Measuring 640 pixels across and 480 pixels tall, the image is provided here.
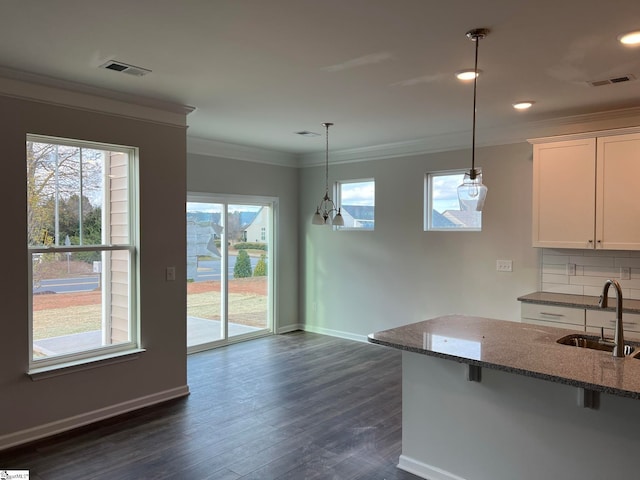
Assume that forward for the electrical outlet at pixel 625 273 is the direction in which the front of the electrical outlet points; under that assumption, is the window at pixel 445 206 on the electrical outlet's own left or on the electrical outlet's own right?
on the electrical outlet's own right

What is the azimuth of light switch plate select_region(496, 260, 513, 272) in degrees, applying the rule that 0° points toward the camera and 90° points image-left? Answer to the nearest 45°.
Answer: approximately 0°

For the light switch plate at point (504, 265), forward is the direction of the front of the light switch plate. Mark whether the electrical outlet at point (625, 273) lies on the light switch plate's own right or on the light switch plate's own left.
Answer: on the light switch plate's own left

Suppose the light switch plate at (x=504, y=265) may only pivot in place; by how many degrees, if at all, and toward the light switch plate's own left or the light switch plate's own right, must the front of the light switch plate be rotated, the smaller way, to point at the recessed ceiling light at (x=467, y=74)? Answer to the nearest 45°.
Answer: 0° — it already faces it

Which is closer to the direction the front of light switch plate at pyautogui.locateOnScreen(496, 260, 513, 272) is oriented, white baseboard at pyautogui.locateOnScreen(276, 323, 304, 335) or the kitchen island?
the kitchen island

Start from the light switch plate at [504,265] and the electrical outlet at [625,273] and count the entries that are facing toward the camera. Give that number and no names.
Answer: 2

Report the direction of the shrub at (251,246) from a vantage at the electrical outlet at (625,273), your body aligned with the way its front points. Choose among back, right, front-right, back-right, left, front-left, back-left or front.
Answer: right

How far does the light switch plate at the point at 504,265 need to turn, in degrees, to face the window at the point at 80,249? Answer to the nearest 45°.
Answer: approximately 45° to its right

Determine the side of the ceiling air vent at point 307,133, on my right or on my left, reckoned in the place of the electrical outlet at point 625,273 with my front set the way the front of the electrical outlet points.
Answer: on my right

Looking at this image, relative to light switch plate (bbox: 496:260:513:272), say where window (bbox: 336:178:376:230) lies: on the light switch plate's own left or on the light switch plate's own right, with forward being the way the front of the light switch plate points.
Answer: on the light switch plate's own right

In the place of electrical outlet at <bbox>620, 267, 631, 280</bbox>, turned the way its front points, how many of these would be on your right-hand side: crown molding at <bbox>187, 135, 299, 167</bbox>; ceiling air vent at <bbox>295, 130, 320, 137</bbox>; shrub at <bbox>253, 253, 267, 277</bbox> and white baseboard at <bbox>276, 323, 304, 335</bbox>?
4

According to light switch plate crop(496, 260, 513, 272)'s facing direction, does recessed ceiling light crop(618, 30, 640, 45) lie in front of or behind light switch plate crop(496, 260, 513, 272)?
in front

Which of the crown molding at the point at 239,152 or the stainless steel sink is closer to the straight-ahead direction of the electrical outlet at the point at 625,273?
the stainless steel sink
